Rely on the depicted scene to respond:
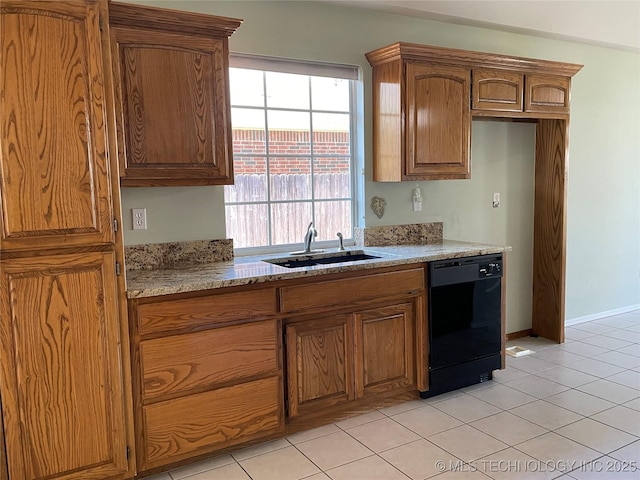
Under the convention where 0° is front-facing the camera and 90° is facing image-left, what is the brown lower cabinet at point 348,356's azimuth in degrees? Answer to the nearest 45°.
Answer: approximately 315°

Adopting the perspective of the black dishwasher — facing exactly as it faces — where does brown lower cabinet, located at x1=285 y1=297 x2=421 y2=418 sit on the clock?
The brown lower cabinet is roughly at 3 o'clock from the black dishwasher.

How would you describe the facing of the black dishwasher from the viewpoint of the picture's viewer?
facing the viewer and to the right of the viewer

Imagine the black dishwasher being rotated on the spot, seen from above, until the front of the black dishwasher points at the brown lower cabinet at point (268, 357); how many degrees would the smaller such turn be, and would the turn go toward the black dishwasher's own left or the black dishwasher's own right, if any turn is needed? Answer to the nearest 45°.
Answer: approximately 90° to the black dishwasher's own right

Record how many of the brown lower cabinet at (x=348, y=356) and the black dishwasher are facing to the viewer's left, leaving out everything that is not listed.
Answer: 0

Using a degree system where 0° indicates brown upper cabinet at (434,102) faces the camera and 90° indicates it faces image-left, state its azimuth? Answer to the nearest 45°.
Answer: approximately 315°

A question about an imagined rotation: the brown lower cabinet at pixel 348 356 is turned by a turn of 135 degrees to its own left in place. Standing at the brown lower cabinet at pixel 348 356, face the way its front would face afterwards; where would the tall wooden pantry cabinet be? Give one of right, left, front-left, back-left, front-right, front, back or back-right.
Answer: back-left

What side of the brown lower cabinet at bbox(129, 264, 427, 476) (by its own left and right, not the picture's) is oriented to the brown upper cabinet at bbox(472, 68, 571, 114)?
left

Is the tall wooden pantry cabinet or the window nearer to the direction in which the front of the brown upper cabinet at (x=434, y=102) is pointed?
the tall wooden pantry cabinet

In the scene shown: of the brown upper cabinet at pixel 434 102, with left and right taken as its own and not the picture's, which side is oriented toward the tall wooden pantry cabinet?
right

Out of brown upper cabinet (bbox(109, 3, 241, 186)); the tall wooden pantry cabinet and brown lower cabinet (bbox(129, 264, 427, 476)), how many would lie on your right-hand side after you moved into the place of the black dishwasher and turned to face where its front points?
3
